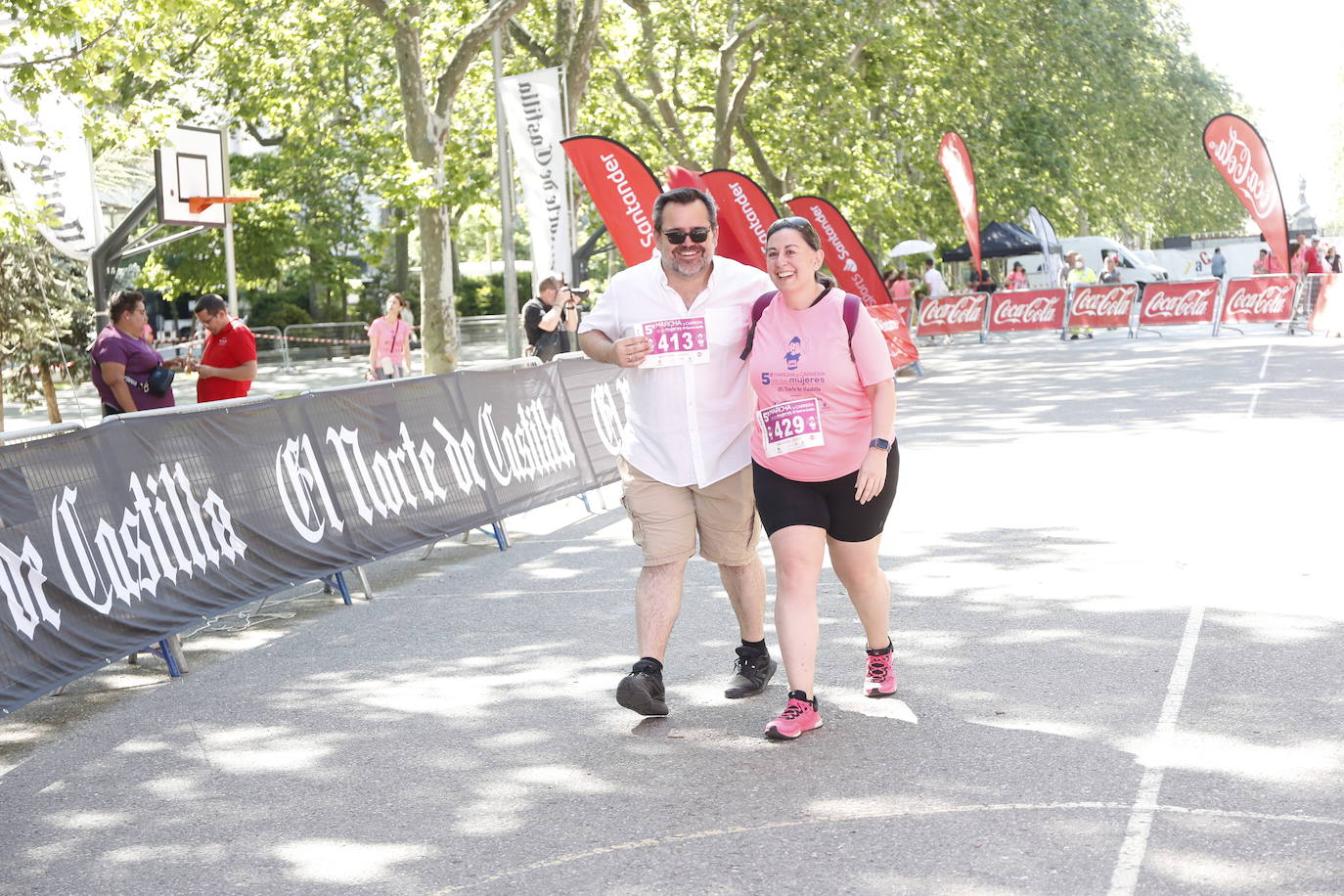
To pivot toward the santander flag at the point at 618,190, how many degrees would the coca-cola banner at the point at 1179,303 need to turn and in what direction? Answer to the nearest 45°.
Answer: approximately 45° to its right

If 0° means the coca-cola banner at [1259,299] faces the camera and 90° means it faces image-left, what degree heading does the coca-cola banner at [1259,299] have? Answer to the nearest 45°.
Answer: approximately 0°

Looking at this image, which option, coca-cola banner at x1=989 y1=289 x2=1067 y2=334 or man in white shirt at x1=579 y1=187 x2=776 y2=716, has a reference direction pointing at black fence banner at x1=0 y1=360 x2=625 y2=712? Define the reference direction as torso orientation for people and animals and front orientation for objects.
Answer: the coca-cola banner

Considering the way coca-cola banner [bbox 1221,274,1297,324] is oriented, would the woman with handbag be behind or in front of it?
in front

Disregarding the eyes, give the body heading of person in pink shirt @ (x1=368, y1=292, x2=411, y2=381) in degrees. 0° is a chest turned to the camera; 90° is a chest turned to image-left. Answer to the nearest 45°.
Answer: approximately 0°

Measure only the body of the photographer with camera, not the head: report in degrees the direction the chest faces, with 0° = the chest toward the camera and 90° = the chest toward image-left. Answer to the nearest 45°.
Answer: approximately 270°

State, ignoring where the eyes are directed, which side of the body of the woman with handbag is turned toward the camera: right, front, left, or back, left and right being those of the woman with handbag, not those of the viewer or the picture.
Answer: right

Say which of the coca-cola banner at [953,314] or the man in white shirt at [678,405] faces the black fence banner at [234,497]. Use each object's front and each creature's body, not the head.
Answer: the coca-cola banner

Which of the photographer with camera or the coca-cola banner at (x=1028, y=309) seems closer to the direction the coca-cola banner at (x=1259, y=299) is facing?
the photographer with camera

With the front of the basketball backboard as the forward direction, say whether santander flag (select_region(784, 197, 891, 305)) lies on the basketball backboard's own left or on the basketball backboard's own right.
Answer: on the basketball backboard's own left

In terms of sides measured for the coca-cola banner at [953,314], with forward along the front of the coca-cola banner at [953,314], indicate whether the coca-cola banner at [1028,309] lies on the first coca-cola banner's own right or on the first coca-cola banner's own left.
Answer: on the first coca-cola banner's own left

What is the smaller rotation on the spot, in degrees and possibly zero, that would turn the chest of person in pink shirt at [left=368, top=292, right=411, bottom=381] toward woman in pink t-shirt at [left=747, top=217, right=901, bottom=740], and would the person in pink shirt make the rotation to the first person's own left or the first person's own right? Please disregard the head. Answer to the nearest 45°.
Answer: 0° — they already face them

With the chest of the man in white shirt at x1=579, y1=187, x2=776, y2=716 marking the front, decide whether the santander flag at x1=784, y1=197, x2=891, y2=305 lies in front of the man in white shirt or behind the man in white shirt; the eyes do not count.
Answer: behind

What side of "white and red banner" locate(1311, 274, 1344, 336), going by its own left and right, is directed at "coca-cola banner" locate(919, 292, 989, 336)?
right
